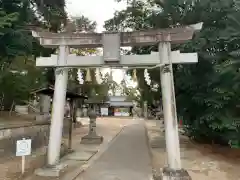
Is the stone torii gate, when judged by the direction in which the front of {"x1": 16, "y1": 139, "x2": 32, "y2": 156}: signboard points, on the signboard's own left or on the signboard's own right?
on the signboard's own left

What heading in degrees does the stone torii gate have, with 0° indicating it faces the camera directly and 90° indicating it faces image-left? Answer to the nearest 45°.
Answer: approximately 0°

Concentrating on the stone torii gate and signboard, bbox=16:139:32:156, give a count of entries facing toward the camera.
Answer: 2

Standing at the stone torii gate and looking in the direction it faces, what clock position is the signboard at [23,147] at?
The signboard is roughly at 3 o'clock from the stone torii gate.

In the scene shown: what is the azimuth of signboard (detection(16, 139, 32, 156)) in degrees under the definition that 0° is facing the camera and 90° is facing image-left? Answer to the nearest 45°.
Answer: approximately 0°
